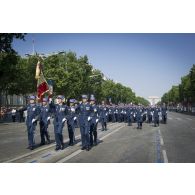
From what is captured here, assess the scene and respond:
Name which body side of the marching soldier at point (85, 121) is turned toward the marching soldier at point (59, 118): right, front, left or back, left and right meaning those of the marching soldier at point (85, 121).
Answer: right

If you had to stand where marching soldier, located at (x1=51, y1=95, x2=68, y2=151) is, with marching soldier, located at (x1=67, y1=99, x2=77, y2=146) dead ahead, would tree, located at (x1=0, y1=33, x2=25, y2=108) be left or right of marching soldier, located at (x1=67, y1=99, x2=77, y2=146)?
left

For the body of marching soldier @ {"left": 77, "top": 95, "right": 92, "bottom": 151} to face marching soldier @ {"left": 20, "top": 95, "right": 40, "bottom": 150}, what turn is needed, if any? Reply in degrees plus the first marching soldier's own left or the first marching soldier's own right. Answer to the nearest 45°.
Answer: approximately 90° to the first marching soldier's own right

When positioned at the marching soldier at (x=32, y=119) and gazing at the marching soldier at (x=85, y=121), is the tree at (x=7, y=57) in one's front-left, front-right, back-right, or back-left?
back-left

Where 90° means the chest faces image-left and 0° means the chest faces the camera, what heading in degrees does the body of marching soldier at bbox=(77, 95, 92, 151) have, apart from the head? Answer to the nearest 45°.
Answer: approximately 0°
